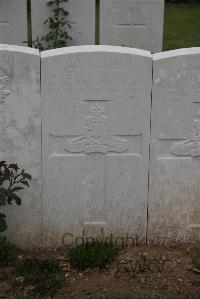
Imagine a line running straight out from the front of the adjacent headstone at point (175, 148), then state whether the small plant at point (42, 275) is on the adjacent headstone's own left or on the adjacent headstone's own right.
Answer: on the adjacent headstone's own right

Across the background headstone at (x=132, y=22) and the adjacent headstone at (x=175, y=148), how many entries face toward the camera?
2

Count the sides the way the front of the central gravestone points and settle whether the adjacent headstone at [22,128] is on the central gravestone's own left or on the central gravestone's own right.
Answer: on the central gravestone's own right

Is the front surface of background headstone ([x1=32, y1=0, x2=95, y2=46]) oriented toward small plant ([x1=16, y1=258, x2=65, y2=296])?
yes

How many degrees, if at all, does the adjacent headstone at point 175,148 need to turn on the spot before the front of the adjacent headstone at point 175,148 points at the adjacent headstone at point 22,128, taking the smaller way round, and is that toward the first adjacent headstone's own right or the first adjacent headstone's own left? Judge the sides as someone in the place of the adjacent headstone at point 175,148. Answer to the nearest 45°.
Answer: approximately 90° to the first adjacent headstone's own right

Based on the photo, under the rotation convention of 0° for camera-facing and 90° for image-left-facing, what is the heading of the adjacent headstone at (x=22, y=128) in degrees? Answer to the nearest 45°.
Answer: approximately 0°

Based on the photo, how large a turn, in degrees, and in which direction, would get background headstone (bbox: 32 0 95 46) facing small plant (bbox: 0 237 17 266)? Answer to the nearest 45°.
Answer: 0° — it already faces it

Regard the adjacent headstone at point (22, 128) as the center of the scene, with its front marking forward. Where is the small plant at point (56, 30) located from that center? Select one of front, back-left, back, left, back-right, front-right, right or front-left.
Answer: back

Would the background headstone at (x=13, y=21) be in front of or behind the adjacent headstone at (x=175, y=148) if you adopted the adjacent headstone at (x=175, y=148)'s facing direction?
behind

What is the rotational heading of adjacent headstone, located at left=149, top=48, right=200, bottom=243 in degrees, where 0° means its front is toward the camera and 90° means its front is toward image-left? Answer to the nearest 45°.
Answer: approximately 0°

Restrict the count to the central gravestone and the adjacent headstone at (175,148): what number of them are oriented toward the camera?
2

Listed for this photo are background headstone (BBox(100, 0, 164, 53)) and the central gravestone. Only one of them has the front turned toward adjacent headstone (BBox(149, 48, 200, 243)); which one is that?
background headstone (BBox(100, 0, 164, 53))
